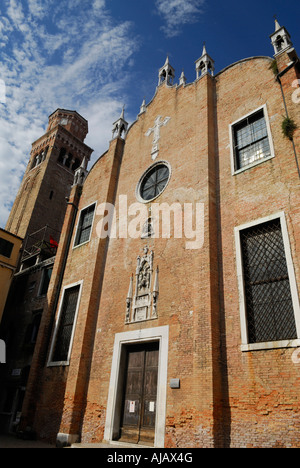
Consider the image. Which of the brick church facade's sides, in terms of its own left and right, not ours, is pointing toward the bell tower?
right

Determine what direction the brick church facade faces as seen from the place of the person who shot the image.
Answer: facing the viewer and to the left of the viewer
